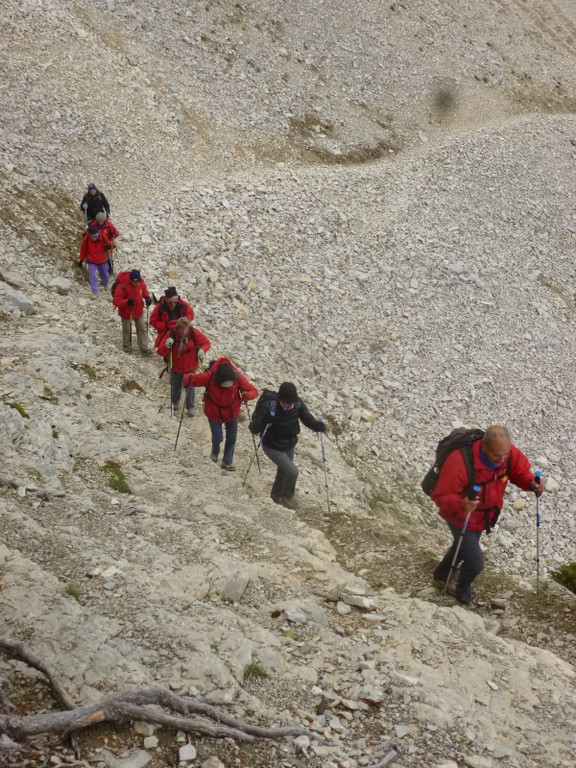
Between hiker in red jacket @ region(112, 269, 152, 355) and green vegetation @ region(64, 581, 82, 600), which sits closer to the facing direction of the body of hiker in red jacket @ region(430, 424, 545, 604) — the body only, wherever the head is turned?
the green vegetation

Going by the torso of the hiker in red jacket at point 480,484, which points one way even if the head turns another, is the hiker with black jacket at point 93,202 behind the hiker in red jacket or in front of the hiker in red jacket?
behind
